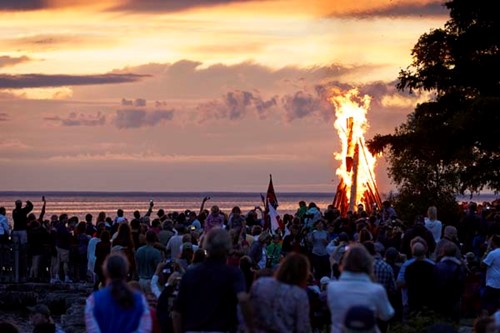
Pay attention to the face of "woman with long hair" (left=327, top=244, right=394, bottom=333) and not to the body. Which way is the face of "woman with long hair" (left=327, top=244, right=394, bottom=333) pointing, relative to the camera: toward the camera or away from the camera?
away from the camera

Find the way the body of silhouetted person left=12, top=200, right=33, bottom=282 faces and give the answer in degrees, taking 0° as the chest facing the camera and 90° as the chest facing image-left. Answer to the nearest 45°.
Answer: approximately 225°

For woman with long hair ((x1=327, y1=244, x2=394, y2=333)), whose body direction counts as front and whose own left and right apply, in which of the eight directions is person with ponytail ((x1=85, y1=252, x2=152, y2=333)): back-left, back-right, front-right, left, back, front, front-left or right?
left

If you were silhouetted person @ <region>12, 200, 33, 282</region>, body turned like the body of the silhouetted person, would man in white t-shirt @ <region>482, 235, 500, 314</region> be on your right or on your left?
on your right

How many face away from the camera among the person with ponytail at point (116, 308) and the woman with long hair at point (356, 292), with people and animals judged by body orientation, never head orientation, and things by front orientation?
2

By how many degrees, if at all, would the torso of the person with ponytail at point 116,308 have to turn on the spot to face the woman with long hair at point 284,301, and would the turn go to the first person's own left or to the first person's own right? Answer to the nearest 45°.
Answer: approximately 90° to the first person's own right

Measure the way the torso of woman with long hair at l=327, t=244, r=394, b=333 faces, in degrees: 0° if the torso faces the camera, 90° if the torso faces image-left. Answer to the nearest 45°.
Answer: approximately 180°

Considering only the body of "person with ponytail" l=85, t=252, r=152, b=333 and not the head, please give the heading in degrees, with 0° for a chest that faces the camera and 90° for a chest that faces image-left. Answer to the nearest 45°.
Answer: approximately 180°

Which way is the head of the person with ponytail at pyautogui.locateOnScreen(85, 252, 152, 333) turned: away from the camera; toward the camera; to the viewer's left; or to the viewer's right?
away from the camera

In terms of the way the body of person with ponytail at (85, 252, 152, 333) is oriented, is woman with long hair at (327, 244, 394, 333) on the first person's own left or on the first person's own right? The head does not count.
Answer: on the first person's own right

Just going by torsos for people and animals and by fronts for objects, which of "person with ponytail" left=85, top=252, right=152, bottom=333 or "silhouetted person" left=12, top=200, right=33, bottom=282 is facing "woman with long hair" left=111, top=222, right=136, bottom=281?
the person with ponytail

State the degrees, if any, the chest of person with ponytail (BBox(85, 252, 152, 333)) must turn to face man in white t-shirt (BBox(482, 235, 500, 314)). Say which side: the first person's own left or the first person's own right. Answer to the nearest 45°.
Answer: approximately 45° to the first person's own right

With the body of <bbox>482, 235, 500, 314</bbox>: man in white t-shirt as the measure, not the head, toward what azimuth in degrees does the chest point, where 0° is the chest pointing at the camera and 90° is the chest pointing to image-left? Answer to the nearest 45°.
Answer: approximately 135°
